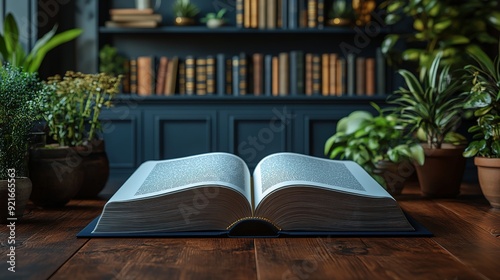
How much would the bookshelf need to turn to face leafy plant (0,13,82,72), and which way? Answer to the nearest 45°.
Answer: approximately 45° to its right

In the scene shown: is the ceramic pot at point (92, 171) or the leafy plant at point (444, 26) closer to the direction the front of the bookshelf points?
the ceramic pot

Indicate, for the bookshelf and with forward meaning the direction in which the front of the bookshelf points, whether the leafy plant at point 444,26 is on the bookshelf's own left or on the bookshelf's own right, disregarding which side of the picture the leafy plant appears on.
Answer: on the bookshelf's own left

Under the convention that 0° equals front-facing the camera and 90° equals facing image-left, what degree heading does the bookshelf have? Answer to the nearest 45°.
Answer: approximately 0°
